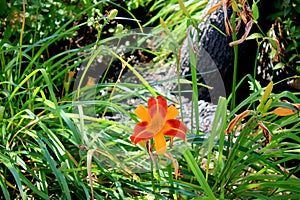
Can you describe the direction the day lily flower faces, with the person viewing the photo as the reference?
facing the viewer
